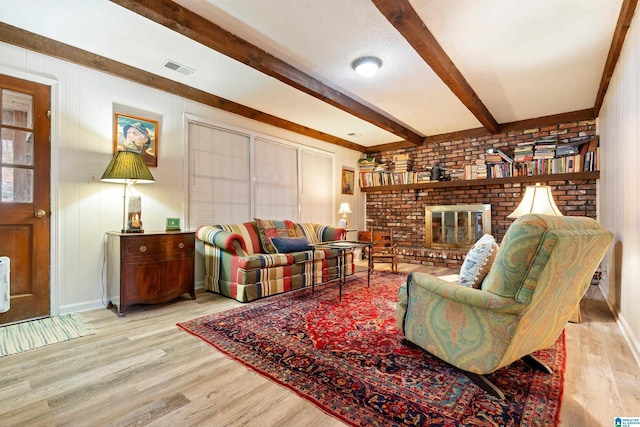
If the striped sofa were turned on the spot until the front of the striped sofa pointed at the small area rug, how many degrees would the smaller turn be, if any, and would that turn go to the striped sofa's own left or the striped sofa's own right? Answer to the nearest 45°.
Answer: approximately 90° to the striped sofa's own right

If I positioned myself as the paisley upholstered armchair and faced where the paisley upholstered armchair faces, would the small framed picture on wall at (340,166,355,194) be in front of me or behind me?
in front

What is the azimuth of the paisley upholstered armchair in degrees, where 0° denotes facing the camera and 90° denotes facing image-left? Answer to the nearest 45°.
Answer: approximately 135°

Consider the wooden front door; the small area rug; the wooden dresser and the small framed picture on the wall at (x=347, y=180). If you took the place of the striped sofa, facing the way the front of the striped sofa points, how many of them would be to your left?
1

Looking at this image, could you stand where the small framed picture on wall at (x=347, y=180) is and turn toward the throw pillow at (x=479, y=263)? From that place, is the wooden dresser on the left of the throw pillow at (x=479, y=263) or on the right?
right

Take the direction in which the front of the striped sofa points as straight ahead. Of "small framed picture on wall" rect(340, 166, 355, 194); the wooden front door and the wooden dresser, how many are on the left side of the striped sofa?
1

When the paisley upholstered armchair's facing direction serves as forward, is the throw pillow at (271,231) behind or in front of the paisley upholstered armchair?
in front

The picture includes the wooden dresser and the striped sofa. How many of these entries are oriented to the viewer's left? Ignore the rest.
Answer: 0

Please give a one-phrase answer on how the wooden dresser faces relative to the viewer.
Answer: facing the viewer and to the right of the viewer

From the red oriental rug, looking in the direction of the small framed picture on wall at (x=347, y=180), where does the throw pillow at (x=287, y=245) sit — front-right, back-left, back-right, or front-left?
front-left

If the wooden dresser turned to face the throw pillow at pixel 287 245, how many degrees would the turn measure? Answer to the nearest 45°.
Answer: approximately 45° to its left

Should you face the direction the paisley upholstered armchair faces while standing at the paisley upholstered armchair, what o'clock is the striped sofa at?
The striped sofa is roughly at 11 o'clock from the paisley upholstered armchair.

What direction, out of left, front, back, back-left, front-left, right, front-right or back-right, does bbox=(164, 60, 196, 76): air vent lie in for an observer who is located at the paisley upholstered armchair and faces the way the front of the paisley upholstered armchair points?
front-left

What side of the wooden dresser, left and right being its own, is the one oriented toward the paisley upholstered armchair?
front
